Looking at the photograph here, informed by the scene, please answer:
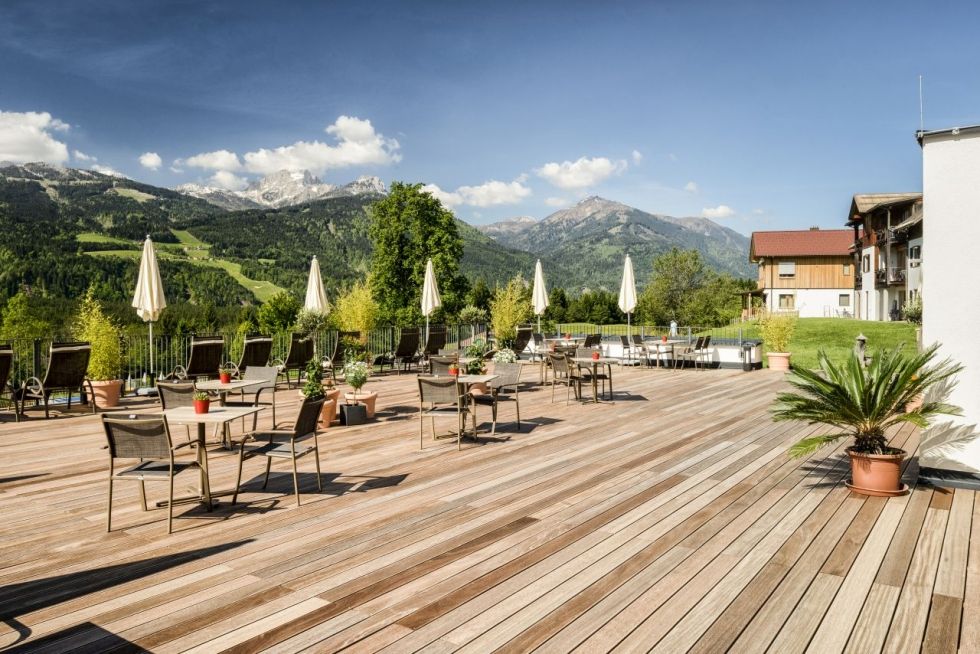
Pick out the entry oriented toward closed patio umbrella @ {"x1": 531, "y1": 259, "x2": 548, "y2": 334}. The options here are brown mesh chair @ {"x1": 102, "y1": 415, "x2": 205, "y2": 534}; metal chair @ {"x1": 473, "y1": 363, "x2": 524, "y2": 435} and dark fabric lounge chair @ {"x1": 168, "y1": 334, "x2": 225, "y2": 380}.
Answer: the brown mesh chair

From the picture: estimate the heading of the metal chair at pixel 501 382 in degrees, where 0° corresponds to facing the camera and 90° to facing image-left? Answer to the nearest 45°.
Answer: approximately 45°

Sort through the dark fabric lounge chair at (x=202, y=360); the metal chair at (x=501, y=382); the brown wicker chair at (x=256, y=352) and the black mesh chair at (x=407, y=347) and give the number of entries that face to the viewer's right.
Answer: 0

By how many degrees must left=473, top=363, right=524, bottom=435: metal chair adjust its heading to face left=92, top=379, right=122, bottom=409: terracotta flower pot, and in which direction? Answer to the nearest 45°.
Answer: approximately 45° to its right

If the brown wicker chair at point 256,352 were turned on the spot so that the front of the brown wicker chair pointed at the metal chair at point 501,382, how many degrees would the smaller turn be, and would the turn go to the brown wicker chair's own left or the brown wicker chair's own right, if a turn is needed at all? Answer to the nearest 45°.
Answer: approximately 90° to the brown wicker chair's own left

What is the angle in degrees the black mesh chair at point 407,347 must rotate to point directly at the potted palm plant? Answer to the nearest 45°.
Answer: approximately 45° to its left

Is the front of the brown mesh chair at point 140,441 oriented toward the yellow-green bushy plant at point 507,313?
yes

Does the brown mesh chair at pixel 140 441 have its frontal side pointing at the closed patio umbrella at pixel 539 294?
yes

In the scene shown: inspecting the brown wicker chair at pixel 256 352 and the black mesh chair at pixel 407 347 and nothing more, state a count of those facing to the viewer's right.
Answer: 0

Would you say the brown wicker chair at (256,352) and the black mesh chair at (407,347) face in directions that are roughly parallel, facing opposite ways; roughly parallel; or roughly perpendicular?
roughly parallel

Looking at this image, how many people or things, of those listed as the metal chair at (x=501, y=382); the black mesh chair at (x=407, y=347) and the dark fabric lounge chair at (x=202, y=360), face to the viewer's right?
0
